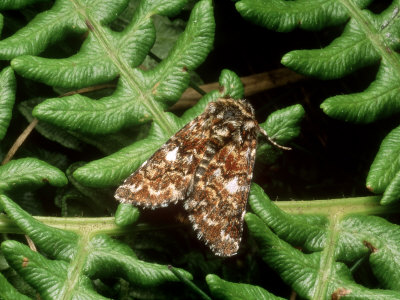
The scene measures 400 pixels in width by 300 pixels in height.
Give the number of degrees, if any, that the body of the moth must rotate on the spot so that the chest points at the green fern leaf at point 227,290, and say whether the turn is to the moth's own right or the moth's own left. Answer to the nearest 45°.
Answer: approximately 135° to the moth's own right

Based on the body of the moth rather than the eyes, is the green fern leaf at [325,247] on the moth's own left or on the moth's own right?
on the moth's own right

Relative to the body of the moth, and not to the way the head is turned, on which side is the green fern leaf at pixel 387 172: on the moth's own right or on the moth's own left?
on the moth's own right

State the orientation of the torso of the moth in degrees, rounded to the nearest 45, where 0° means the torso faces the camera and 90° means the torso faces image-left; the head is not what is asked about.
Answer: approximately 225°

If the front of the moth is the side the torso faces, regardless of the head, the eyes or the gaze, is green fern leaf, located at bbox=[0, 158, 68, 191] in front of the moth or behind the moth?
behind

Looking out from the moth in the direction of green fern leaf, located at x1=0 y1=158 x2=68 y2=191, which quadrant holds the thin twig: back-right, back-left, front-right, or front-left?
back-right
